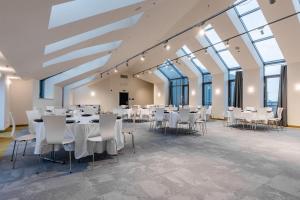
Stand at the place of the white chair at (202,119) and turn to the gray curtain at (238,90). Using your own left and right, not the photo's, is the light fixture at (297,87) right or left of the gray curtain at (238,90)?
right

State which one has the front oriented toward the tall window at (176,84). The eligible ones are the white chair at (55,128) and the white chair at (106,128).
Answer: the white chair at (55,128)

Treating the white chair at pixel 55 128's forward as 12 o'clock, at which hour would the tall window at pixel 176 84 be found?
The tall window is roughly at 12 o'clock from the white chair.

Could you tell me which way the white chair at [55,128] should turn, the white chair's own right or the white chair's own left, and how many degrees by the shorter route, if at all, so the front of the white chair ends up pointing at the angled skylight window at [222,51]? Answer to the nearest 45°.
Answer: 0° — it already faces it

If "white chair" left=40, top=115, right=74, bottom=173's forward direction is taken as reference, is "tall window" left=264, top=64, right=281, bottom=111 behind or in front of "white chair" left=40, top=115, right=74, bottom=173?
in front

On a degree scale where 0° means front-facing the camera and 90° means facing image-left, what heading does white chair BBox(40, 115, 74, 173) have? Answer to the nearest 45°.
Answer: approximately 225°

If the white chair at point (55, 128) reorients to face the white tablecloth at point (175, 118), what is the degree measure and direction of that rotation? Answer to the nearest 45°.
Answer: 0° — it already faces it

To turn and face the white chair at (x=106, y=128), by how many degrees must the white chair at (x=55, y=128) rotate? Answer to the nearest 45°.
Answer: approximately 45° to its right
